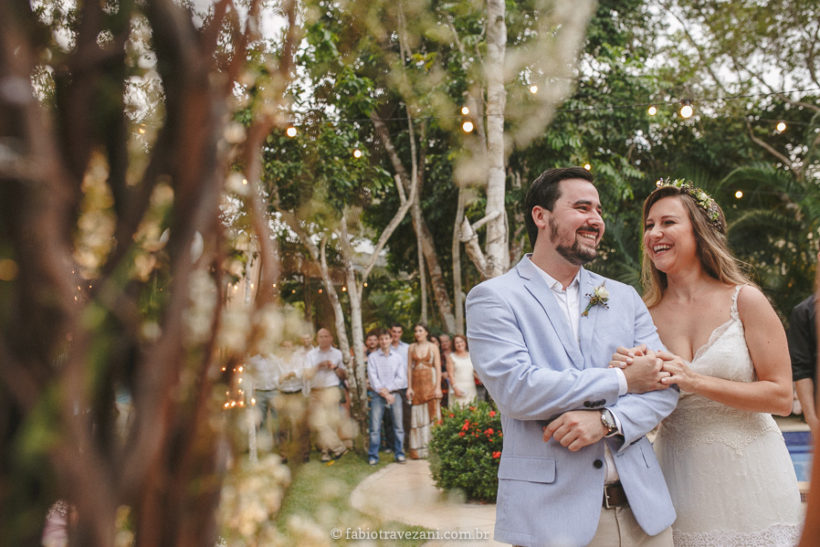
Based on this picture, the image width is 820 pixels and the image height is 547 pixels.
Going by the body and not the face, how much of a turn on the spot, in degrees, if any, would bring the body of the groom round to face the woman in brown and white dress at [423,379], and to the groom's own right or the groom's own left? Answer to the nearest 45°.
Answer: approximately 135° to the groom's own left

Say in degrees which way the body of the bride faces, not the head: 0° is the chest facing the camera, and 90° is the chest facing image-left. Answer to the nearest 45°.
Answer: approximately 45°

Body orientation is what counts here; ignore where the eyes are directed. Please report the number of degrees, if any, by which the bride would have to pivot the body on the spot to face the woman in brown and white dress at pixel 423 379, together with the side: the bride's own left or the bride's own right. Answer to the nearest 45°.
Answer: approximately 90° to the bride's own right

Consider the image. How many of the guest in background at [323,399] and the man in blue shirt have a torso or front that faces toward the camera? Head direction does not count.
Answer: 2

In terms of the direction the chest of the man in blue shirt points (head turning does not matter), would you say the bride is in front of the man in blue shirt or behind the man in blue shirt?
in front

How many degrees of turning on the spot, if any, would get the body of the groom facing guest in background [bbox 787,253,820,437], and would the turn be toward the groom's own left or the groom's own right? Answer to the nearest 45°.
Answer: approximately 90° to the groom's own left
